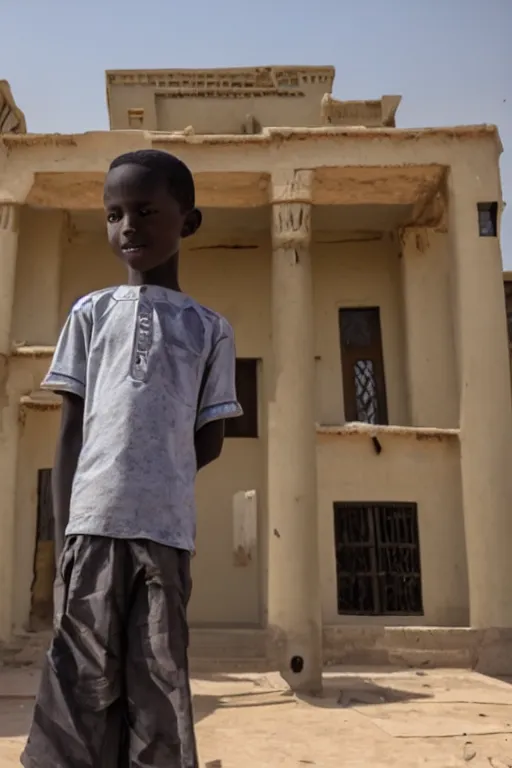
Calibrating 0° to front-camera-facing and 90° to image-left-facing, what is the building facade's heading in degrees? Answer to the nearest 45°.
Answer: approximately 0°

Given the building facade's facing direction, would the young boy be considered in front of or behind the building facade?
in front

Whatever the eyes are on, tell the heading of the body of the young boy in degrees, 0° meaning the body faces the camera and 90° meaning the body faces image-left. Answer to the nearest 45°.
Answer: approximately 0°

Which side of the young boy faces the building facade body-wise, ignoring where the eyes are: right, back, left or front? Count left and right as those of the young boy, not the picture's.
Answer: back

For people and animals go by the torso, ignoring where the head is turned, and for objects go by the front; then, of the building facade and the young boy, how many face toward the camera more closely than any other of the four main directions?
2
